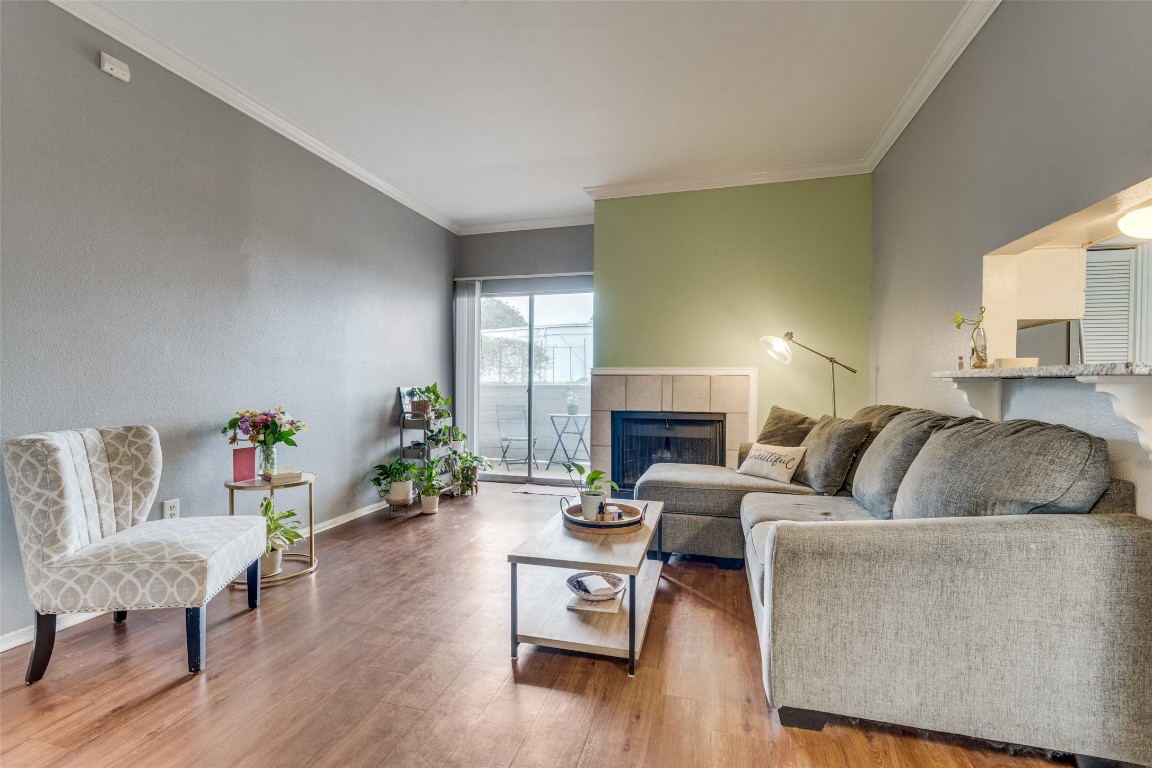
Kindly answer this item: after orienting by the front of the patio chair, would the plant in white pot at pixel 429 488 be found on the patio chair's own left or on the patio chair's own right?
on the patio chair's own right

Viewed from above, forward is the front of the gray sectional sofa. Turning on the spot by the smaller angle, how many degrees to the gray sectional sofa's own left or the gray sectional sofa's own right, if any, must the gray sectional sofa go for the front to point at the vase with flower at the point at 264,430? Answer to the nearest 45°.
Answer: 0° — it already faces it

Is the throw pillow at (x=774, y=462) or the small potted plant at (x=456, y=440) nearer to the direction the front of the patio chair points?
the throw pillow

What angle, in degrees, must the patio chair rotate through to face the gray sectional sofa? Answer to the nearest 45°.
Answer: approximately 45° to its right

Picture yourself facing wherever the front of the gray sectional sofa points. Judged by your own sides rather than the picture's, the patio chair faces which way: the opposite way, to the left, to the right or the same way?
the opposite way

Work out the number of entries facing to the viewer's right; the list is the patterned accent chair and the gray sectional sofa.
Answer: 1

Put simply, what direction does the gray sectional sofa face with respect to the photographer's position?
facing to the left of the viewer

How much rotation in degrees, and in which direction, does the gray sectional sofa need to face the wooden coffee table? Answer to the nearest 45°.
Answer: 0° — it already faces it

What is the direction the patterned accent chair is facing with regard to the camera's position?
facing to the right of the viewer

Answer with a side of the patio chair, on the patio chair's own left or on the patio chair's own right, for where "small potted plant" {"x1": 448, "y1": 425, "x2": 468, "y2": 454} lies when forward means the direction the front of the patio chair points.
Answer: on the patio chair's own right
